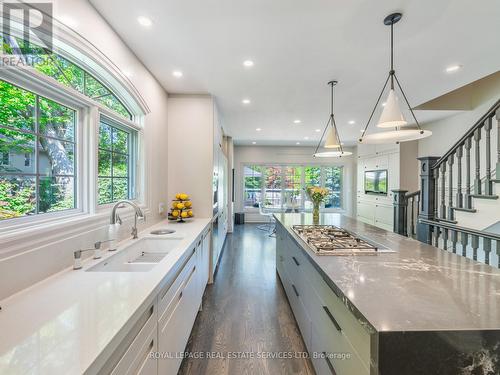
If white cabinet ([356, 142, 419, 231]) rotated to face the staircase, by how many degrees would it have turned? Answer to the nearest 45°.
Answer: approximately 45° to its left

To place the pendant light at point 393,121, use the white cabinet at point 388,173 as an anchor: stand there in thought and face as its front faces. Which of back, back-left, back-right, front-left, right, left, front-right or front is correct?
front-left

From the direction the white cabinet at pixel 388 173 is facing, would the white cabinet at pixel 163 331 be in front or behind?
in front

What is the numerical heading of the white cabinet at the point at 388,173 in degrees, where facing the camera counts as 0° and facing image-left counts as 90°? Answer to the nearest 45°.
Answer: approximately 45°

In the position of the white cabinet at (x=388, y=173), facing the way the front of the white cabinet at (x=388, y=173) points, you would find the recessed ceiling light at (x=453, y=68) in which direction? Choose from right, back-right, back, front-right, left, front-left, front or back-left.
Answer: front-left

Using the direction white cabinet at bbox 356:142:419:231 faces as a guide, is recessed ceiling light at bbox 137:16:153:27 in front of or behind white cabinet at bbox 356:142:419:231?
in front
